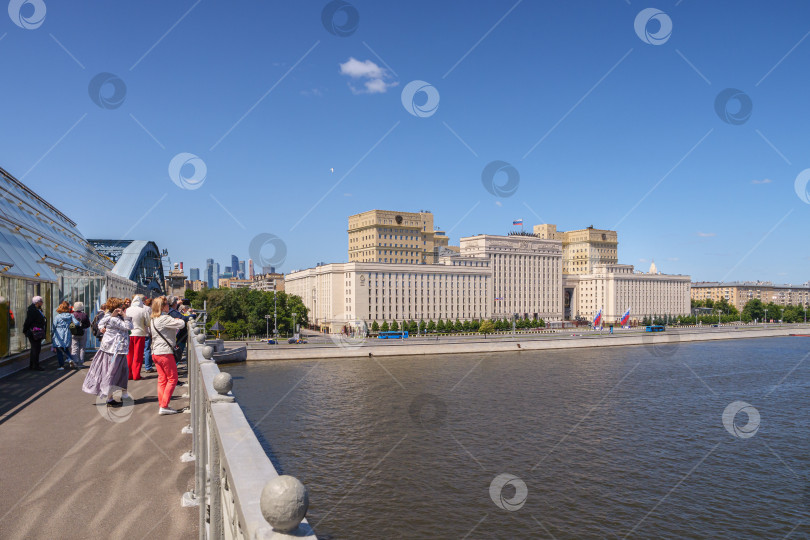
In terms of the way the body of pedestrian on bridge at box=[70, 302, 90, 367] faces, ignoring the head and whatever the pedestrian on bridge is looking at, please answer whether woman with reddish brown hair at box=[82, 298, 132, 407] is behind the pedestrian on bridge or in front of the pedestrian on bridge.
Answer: behind

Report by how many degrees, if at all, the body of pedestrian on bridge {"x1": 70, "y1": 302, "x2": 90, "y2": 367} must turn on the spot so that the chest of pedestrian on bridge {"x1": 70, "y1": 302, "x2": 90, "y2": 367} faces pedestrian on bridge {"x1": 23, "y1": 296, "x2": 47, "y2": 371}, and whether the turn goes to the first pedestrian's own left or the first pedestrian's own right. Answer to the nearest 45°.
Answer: approximately 135° to the first pedestrian's own left

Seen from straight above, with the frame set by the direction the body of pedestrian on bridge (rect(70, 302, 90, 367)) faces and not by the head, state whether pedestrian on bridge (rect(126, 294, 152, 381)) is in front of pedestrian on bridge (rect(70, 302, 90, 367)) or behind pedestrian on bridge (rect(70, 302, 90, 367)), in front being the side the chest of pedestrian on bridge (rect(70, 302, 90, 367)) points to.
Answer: behind

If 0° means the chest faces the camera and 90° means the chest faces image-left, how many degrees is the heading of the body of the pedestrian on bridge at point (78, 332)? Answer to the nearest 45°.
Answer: approximately 180°

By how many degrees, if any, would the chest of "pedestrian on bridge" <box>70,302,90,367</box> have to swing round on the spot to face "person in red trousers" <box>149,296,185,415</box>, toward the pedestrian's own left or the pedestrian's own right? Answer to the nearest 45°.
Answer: approximately 180°
